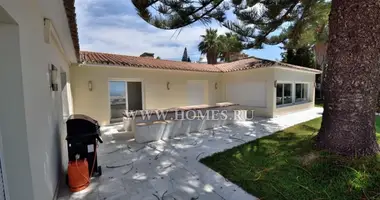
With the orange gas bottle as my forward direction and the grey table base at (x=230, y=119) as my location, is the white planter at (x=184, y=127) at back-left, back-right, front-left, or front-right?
front-right

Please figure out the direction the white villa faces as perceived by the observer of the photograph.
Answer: facing the viewer and to the right of the viewer

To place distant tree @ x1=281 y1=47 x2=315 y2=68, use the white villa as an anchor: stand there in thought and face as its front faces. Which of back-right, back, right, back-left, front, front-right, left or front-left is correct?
left

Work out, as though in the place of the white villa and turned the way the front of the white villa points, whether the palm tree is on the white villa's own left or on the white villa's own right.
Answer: on the white villa's own left
